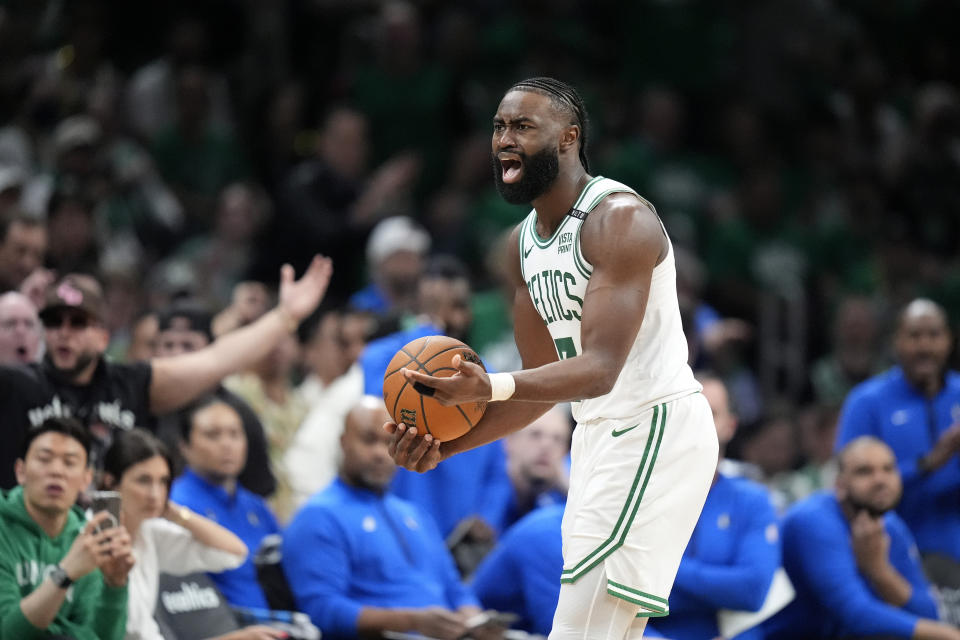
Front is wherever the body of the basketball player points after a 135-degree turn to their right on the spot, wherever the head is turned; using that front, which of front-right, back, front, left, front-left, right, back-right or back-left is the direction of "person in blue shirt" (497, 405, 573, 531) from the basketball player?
front

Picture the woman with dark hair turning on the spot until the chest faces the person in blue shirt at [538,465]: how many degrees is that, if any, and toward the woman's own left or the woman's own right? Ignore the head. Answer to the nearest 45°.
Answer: approximately 90° to the woman's own left

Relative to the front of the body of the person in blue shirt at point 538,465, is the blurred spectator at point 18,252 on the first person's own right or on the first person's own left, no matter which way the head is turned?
on the first person's own right

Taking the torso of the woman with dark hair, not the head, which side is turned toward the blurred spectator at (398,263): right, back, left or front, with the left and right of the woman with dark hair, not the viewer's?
left

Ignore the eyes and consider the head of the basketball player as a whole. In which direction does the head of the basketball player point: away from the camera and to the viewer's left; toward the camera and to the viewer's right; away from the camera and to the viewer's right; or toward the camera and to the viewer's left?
toward the camera and to the viewer's left

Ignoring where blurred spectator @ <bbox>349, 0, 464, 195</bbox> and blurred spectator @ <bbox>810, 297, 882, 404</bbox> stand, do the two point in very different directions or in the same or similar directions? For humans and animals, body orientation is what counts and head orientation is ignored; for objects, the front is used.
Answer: same or similar directions

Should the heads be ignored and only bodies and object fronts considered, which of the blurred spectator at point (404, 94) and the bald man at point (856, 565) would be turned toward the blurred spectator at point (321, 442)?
the blurred spectator at point (404, 94)

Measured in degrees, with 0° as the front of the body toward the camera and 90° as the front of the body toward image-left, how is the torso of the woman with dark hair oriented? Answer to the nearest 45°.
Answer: approximately 315°

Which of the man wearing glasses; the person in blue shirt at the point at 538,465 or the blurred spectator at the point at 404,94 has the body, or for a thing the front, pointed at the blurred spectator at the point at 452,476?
the blurred spectator at the point at 404,94

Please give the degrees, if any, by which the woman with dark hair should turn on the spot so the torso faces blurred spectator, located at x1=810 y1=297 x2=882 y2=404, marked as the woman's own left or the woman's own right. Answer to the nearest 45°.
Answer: approximately 90° to the woman's own left

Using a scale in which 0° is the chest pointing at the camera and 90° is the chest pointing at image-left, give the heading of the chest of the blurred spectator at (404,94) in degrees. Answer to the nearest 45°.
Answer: approximately 0°

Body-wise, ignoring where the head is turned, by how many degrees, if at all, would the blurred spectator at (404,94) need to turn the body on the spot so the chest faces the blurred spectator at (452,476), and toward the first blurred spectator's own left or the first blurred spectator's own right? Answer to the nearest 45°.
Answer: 0° — they already face them

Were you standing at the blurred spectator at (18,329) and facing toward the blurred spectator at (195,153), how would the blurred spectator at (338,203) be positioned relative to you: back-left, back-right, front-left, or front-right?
front-right
